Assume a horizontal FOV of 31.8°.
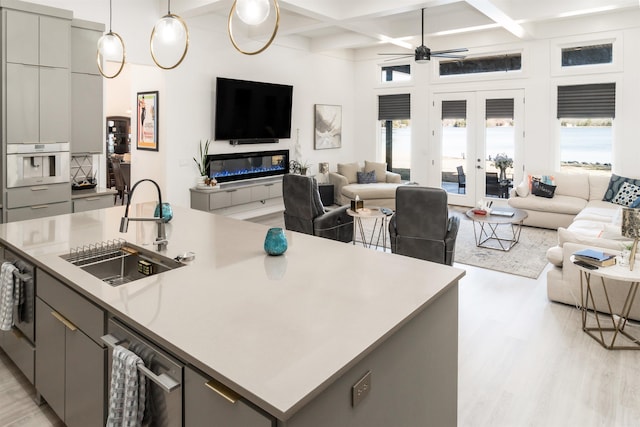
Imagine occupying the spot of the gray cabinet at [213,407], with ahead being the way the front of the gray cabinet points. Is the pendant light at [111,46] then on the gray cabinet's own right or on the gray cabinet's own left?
on the gray cabinet's own right

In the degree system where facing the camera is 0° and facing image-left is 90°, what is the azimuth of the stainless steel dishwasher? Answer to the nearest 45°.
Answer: approximately 45°

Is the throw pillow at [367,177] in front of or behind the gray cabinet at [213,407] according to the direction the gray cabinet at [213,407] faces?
behind

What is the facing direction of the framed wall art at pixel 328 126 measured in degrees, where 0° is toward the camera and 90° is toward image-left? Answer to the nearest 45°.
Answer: approximately 315°

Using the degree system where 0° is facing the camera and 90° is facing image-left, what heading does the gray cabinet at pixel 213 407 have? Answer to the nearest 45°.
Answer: approximately 45°

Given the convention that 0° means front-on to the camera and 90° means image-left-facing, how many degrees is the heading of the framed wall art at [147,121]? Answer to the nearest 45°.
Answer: approximately 45°
